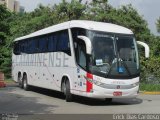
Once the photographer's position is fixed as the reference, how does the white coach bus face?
facing the viewer and to the right of the viewer
